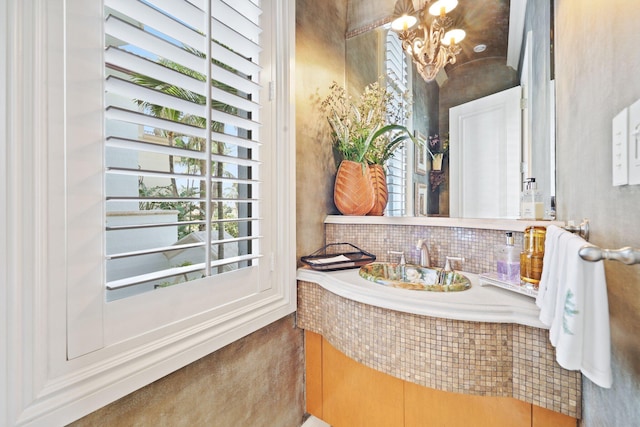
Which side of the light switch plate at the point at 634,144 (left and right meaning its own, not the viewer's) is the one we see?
left

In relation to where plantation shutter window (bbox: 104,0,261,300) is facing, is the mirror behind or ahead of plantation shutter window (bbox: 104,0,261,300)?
ahead

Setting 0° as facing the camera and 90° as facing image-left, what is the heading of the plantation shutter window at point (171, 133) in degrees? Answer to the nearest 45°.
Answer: approximately 315°

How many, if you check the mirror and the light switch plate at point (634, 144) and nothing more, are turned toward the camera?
1

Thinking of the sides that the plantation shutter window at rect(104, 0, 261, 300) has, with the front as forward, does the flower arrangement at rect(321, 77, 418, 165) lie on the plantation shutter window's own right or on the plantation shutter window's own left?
on the plantation shutter window's own left

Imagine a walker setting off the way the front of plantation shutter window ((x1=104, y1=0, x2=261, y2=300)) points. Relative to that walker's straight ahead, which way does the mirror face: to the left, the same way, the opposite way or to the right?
to the right

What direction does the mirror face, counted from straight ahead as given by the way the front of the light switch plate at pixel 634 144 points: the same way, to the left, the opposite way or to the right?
to the left

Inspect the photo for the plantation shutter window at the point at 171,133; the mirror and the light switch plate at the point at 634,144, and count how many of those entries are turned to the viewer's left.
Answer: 1

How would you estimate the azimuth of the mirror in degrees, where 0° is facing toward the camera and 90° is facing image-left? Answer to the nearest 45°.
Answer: approximately 0°
